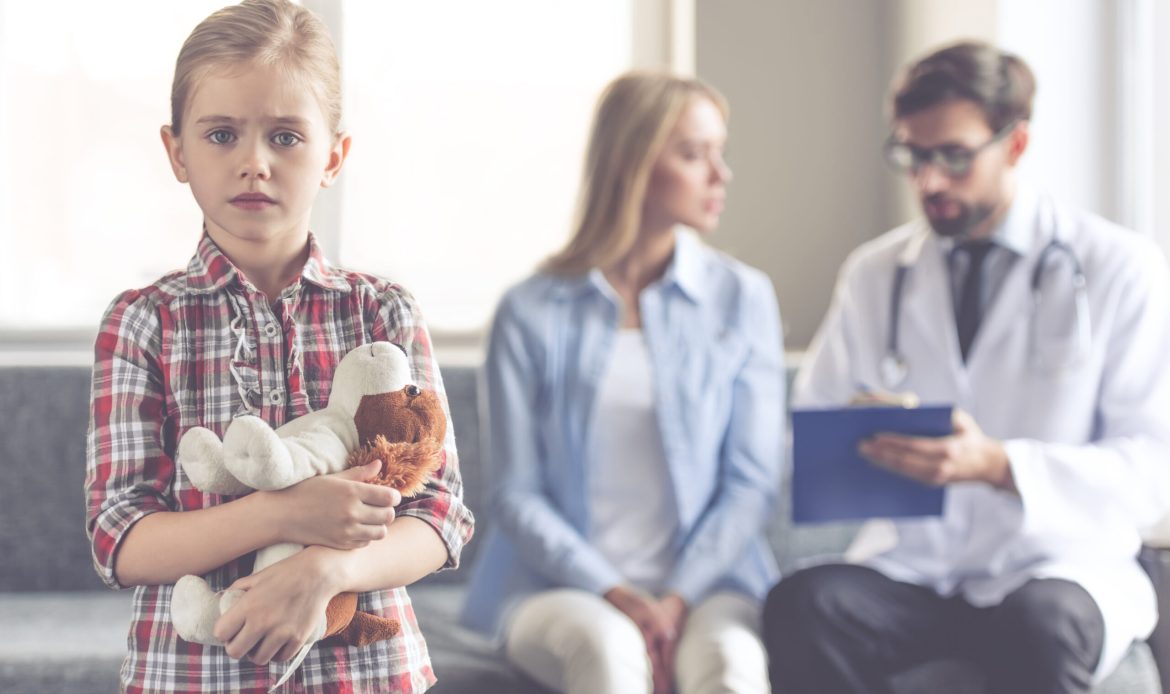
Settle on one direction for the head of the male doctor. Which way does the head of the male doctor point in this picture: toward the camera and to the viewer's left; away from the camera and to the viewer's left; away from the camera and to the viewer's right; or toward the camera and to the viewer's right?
toward the camera and to the viewer's left

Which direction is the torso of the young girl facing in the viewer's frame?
toward the camera

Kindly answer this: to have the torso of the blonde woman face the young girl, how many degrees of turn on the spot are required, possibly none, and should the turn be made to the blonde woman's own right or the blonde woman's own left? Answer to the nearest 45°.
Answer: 0° — they already face them

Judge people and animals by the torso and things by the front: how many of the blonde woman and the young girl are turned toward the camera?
2

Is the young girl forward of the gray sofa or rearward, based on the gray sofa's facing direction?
forward

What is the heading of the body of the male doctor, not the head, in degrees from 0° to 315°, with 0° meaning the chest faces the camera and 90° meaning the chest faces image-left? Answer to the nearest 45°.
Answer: approximately 45°

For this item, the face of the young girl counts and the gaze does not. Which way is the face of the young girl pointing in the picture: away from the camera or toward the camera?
toward the camera

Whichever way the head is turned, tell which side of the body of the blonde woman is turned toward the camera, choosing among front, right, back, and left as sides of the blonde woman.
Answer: front

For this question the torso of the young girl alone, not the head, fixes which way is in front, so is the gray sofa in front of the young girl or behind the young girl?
behind

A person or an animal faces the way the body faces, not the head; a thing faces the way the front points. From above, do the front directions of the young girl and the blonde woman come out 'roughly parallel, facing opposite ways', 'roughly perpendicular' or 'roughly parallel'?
roughly parallel

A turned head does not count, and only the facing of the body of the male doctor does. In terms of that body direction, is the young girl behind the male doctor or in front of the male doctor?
in front

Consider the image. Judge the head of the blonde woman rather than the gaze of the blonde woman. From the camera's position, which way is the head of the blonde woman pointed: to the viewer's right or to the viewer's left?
to the viewer's right

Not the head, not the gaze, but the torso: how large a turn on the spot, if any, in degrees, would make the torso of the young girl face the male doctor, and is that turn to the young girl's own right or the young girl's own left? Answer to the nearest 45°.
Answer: approximately 135° to the young girl's own left
